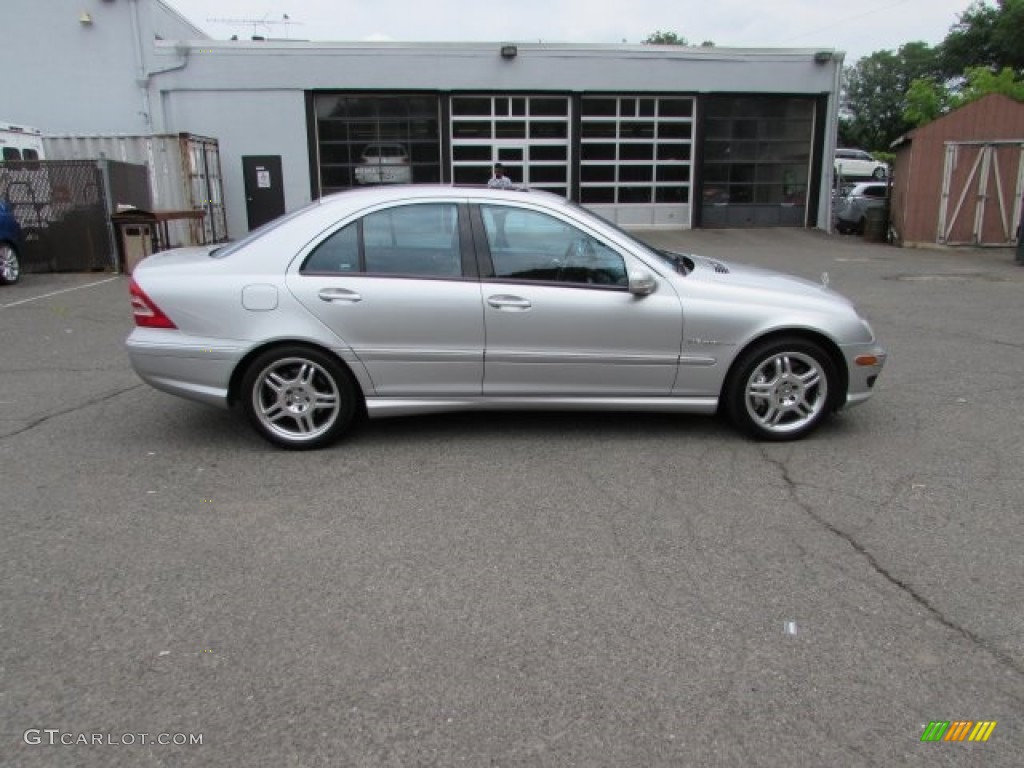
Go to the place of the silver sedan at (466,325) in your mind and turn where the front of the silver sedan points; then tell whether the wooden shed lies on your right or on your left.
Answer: on your left

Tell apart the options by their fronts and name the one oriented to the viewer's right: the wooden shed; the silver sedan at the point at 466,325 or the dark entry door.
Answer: the silver sedan

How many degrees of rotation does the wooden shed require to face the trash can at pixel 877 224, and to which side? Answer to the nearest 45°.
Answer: approximately 135° to its right

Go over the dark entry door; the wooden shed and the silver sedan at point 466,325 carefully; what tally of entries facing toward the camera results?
2

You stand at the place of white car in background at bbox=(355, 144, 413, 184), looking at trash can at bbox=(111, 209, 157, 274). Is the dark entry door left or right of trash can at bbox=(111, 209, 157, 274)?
right

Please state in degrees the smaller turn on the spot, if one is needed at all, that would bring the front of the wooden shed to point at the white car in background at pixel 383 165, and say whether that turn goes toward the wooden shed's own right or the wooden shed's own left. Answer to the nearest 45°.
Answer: approximately 90° to the wooden shed's own right

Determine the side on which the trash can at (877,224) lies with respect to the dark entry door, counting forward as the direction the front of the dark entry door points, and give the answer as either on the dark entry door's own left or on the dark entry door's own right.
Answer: on the dark entry door's own left

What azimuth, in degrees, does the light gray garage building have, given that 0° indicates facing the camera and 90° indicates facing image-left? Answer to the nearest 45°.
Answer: approximately 0°

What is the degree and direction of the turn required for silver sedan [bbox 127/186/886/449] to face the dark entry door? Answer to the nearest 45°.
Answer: approximately 90° to its left

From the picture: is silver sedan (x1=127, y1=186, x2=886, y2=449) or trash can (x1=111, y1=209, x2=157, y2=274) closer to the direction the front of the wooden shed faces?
the silver sedan

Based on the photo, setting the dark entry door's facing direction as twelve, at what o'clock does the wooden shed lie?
The wooden shed is roughly at 10 o'clock from the dark entry door.

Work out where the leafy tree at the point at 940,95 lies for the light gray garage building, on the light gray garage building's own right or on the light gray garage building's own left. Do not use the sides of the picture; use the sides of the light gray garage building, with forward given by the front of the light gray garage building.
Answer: on the light gray garage building's own left

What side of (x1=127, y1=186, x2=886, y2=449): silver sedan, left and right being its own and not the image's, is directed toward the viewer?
right

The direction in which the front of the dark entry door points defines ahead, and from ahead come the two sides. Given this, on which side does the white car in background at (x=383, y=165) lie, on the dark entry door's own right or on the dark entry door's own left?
on the dark entry door's own left
